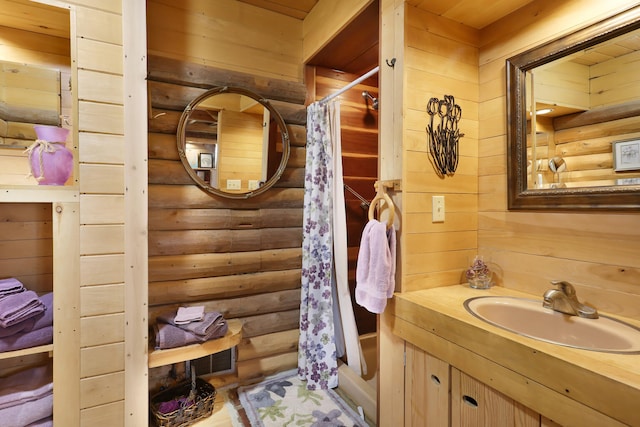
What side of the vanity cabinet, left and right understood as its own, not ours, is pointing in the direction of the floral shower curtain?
right

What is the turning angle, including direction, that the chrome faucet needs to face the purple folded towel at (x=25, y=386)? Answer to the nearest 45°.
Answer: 0° — it already faces it

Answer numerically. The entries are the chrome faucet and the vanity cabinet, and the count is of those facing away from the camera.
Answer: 0

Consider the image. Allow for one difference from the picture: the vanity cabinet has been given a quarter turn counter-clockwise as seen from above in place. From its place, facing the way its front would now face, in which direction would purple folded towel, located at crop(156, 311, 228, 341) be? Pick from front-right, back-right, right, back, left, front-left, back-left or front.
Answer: back-right

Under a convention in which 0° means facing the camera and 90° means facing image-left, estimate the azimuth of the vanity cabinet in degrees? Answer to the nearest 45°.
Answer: approximately 45°

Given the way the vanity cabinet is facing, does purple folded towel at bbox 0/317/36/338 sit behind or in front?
in front

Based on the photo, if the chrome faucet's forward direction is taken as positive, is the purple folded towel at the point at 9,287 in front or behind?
in front

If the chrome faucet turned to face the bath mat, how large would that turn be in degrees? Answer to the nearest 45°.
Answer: approximately 45° to its right

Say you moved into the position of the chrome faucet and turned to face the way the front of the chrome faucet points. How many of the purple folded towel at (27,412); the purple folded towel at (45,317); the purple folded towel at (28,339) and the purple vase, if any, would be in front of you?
4

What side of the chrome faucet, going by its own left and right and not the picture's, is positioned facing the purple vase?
front

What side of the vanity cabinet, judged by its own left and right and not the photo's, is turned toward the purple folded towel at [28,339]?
front
